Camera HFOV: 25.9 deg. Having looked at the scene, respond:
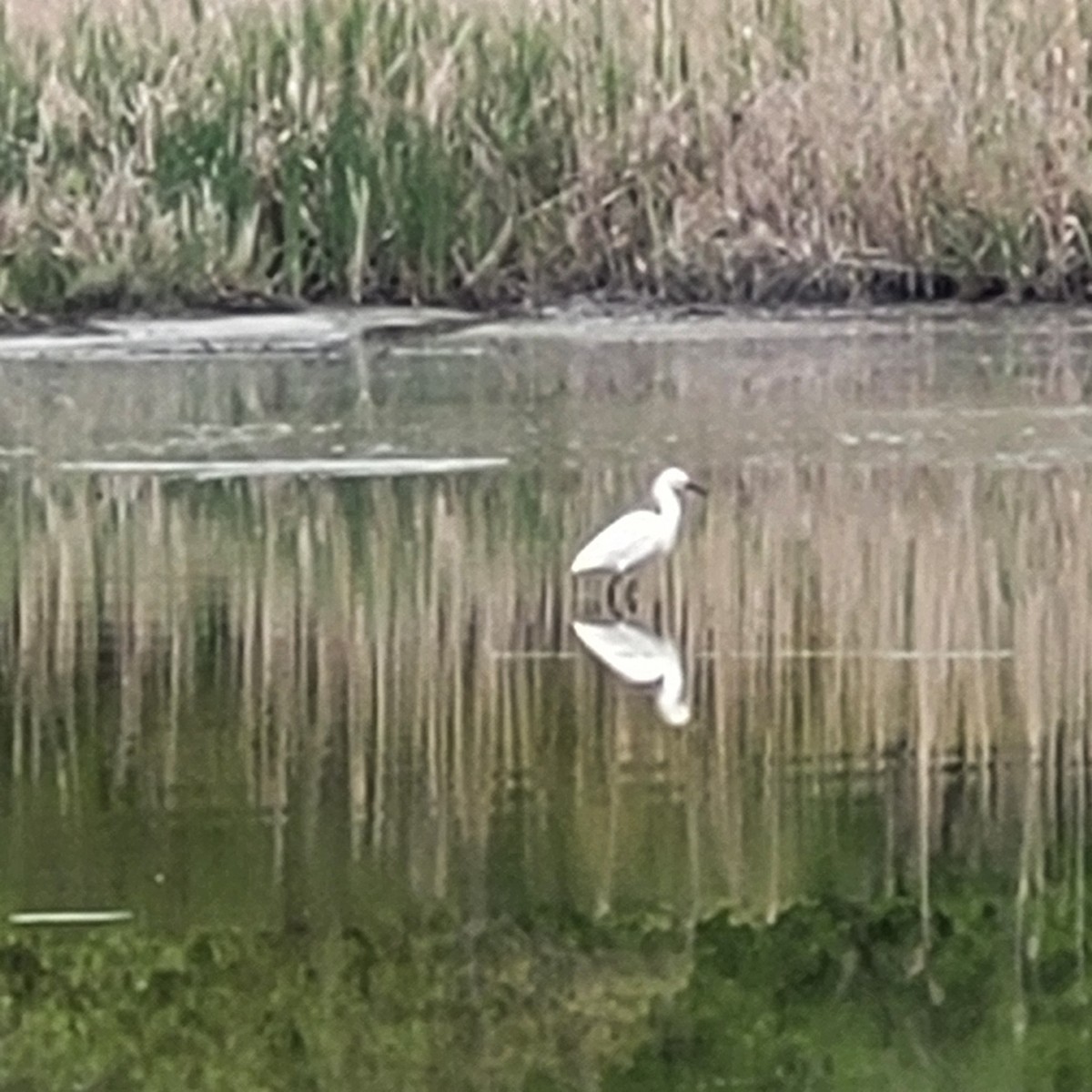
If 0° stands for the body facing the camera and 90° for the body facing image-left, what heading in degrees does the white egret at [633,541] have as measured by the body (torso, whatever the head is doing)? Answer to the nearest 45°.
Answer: approximately 270°
